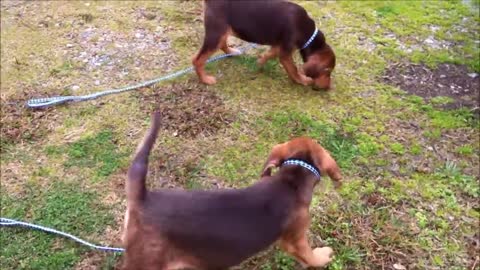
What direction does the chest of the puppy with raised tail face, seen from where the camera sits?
to the viewer's right

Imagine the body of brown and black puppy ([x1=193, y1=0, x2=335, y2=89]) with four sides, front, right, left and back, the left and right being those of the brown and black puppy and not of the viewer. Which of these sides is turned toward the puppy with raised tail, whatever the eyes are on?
right

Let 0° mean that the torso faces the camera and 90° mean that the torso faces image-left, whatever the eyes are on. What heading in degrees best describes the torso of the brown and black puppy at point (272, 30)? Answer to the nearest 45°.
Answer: approximately 270°

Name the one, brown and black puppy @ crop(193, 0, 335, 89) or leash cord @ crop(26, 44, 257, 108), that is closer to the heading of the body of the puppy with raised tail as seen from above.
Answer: the brown and black puppy

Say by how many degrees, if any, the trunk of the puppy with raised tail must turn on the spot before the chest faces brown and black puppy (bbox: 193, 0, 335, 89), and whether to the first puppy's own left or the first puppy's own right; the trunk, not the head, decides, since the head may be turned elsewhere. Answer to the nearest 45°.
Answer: approximately 90° to the first puppy's own left

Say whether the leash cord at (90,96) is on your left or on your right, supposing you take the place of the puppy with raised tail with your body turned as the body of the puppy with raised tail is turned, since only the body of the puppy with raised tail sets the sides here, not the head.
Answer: on your left

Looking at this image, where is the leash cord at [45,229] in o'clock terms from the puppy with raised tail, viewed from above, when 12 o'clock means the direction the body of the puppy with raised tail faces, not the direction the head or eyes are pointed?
The leash cord is roughly at 7 o'clock from the puppy with raised tail.

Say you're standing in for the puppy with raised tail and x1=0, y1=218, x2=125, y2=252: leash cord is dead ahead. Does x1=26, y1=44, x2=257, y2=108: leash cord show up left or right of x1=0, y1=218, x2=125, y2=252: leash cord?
right

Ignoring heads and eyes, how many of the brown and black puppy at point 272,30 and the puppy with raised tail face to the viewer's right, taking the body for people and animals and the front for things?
2
